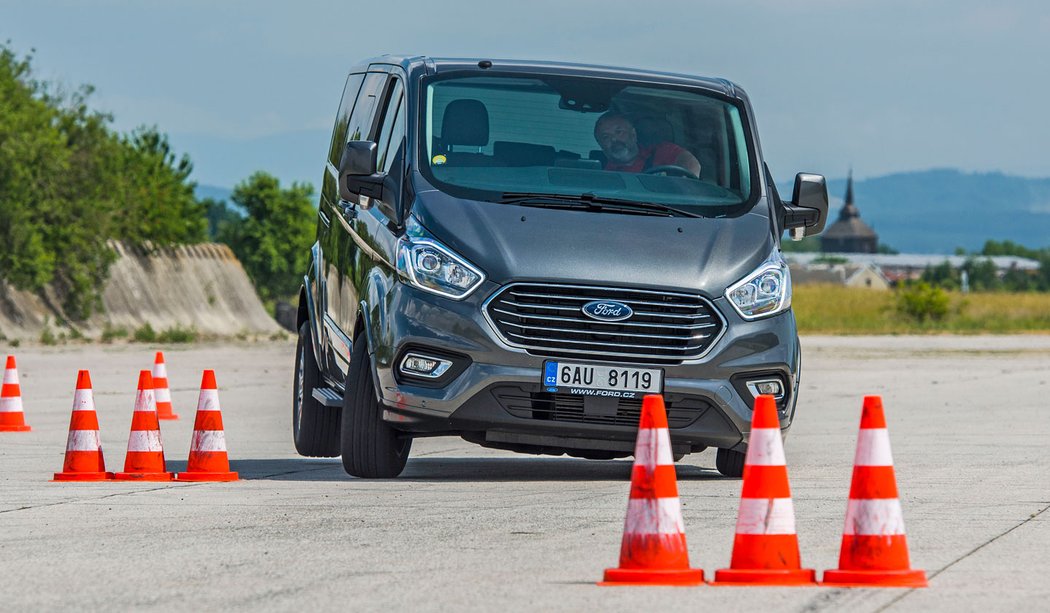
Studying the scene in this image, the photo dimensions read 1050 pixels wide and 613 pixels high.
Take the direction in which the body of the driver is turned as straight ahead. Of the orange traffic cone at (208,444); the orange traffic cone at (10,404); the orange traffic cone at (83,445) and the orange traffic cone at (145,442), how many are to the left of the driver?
0

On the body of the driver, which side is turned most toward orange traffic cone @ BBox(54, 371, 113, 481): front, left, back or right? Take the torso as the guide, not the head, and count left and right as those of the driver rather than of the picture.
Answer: right

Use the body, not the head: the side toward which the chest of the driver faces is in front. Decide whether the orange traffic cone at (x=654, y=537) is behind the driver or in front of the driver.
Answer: in front

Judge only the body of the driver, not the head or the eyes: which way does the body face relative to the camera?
toward the camera

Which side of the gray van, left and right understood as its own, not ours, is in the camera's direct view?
front

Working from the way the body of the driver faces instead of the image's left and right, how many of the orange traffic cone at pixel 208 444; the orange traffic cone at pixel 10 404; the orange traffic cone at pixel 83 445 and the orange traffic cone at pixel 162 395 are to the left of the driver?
0

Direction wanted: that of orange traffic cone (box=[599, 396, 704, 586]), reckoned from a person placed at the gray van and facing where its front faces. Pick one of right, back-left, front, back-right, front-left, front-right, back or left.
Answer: front

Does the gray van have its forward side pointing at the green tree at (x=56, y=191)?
no

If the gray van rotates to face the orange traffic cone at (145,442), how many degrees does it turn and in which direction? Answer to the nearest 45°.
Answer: approximately 90° to its right

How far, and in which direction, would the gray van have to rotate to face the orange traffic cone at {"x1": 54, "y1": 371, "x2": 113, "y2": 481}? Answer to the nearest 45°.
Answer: approximately 90° to its right

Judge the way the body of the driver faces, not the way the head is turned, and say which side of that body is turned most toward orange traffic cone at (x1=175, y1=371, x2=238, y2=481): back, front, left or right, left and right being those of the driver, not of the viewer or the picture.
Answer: right
